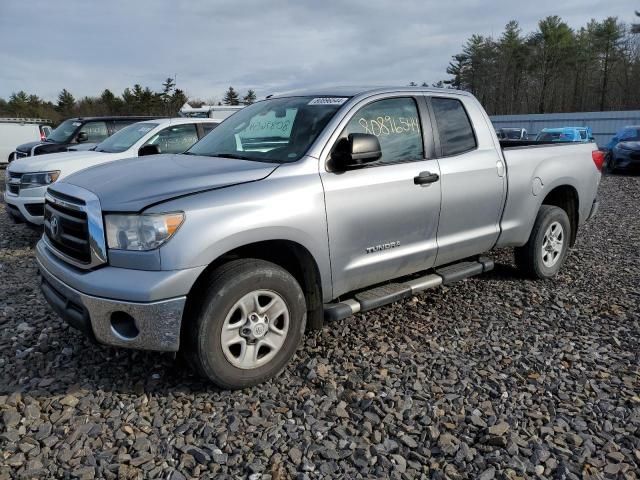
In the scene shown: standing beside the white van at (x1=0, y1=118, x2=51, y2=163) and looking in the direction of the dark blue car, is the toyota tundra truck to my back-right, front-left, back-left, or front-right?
front-right

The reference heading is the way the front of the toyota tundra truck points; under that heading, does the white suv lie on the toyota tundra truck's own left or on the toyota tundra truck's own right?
on the toyota tundra truck's own right

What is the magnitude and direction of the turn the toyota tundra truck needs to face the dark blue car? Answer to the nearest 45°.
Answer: approximately 180°

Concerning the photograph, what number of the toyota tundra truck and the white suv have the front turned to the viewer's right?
0

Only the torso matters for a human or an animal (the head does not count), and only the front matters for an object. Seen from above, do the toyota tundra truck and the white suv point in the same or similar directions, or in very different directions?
same or similar directions

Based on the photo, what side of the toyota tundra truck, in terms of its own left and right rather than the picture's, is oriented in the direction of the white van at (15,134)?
right

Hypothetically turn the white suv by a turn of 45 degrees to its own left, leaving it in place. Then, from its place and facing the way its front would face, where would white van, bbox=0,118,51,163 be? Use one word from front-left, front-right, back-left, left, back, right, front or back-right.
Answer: back

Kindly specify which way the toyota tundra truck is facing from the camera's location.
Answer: facing the viewer and to the left of the viewer
